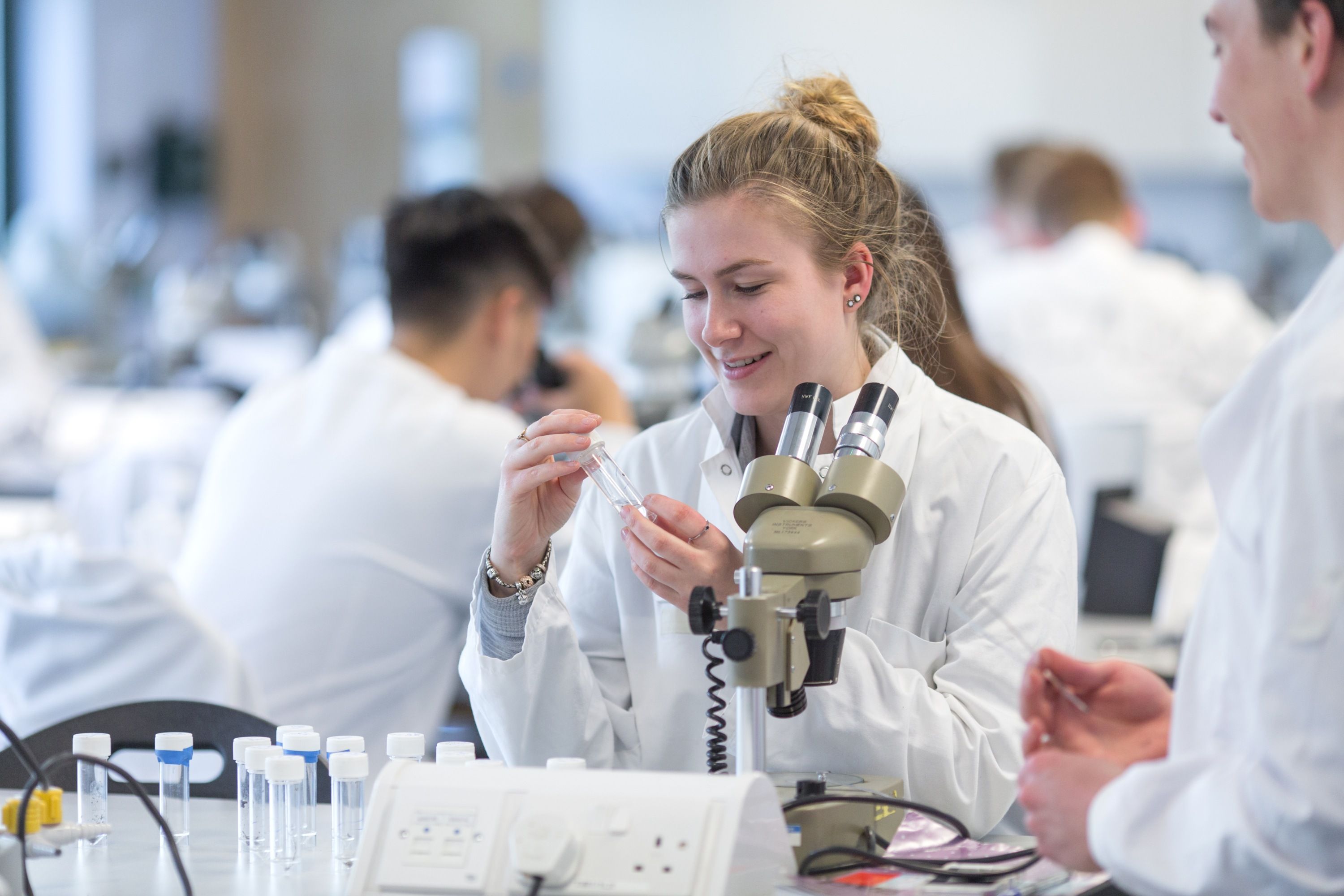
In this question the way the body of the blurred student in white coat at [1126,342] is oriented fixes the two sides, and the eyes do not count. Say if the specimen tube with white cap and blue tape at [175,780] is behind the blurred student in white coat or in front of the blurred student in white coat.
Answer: behind

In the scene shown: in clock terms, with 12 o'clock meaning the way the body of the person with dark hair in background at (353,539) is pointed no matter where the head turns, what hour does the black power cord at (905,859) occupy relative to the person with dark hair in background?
The black power cord is roughly at 4 o'clock from the person with dark hair in background.

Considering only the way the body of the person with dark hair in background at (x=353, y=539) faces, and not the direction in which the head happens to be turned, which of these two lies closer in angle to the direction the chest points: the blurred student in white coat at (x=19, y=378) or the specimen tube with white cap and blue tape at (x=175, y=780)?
the blurred student in white coat

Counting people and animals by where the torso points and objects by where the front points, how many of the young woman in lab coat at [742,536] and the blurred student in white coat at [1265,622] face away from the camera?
0

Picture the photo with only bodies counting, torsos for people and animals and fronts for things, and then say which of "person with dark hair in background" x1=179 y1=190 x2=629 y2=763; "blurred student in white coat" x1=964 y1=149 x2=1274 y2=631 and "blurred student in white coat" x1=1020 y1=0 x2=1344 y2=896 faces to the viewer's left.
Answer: "blurred student in white coat" x1=1020 y1=0 x2=1344 y2=896

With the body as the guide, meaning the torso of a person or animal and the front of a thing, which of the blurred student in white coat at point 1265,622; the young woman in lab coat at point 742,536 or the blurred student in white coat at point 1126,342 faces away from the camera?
the blurred student in white coat at point 1126,342

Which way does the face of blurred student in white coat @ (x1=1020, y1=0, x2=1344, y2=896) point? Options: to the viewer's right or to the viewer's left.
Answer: to the viewer's left

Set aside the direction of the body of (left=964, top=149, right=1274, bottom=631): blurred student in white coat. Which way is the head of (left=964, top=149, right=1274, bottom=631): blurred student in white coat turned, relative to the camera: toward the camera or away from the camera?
away from the camera

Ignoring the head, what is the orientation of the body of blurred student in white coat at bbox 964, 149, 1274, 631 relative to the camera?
away from the camera

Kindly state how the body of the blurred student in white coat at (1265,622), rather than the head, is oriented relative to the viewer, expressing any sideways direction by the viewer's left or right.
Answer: facing to the left of the viewer

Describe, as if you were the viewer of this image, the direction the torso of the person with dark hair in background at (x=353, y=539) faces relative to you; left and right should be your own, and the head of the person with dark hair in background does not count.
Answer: facing away from the viewer and to the right of the viewer

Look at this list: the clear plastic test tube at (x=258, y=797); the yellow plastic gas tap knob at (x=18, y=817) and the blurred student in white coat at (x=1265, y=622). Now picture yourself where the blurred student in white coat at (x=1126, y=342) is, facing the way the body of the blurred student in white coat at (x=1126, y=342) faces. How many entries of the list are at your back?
3

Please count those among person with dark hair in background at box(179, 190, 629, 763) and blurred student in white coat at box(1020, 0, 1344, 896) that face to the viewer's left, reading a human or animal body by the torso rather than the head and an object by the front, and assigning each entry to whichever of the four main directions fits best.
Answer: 1

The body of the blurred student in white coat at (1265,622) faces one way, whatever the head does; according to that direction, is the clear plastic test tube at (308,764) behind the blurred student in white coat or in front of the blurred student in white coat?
in front
